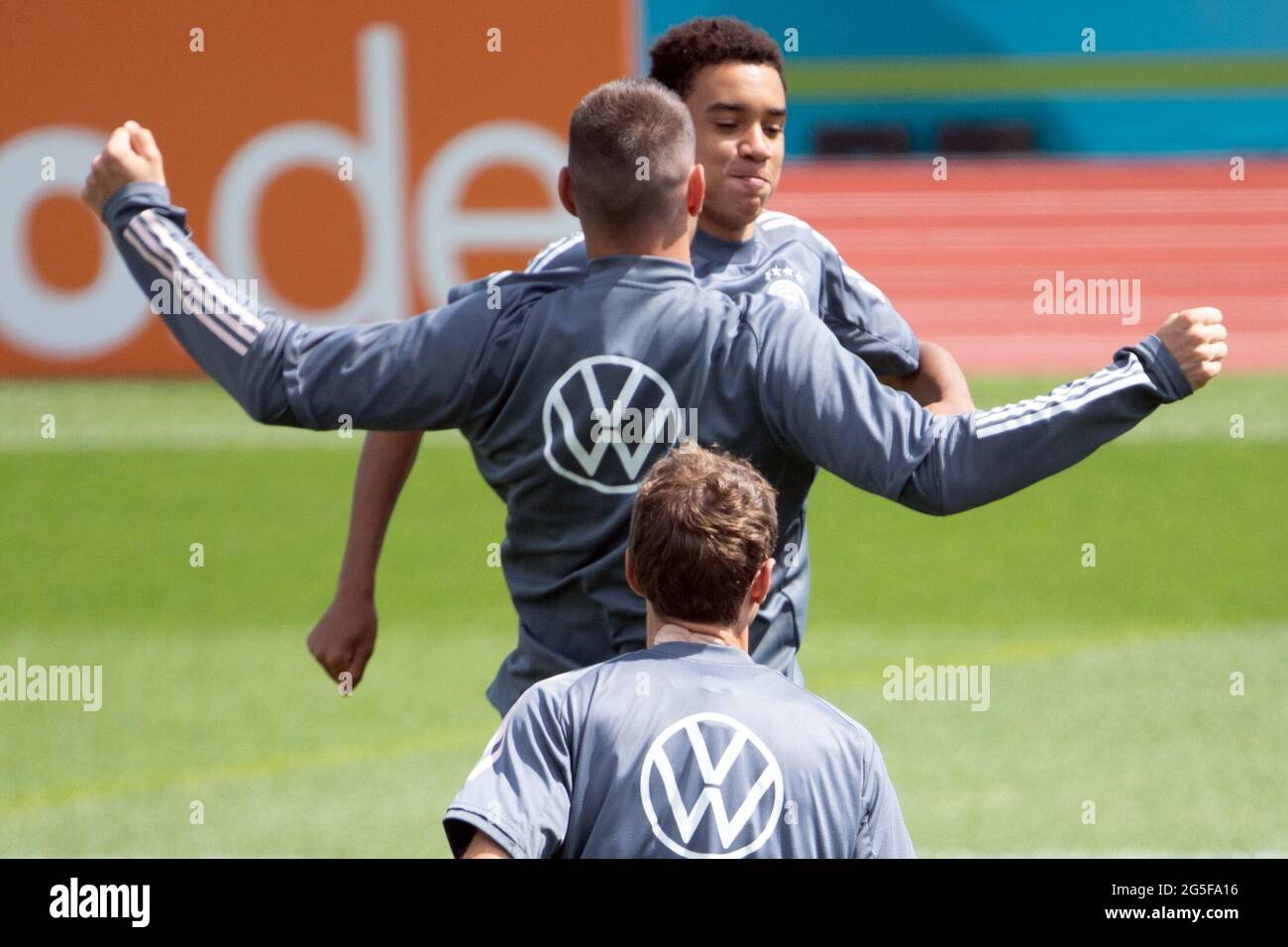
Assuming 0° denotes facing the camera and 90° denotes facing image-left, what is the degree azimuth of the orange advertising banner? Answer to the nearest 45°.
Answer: approximately 0°
